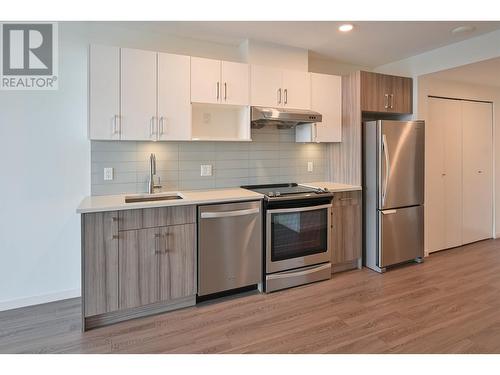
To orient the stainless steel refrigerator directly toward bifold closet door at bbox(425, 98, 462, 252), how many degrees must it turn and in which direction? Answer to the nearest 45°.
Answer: approximately 90° to its left

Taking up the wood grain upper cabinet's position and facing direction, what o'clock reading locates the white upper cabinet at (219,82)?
The white upper cabinet is roughly at 3 o'clock from the wood grain upper cabinet.

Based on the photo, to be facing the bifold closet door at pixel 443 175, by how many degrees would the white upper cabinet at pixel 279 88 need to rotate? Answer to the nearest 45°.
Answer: approximately 90° to its left

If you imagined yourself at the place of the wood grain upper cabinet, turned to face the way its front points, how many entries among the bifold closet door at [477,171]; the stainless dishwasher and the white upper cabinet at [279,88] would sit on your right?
2

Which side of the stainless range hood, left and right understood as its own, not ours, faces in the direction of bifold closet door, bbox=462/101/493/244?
left

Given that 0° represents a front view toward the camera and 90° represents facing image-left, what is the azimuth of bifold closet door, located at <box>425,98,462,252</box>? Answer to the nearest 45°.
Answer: approximately 315°

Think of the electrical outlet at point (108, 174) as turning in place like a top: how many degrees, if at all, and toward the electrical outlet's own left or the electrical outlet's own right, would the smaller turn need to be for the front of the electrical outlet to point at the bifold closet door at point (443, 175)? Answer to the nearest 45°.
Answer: approximately 90° to the electrical outlet's own left

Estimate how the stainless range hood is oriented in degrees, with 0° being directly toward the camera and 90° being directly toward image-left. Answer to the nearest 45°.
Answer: approximately 315°

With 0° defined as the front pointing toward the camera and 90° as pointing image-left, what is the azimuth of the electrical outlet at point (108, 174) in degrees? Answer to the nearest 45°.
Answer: approximately 0°

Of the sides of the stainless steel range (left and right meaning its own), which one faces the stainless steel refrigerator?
left

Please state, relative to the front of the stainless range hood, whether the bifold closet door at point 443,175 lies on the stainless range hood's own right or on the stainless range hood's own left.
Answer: on the stainless range hood's own left
